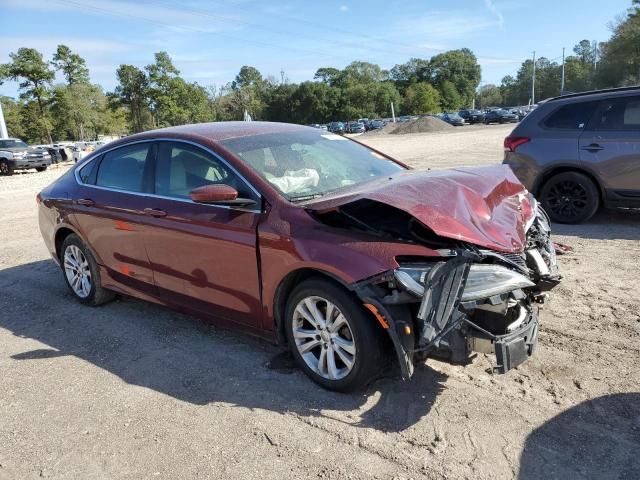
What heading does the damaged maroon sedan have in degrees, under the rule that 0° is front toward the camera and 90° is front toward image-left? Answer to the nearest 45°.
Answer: approximately 315°

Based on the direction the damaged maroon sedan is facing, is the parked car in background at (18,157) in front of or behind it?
behind

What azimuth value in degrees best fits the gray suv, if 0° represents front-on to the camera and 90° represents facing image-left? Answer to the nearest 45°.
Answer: approximately 270°

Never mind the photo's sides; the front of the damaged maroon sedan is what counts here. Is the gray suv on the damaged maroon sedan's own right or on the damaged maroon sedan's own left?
on the damaged maroon sedan's own left
